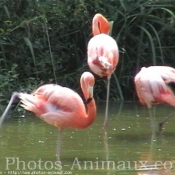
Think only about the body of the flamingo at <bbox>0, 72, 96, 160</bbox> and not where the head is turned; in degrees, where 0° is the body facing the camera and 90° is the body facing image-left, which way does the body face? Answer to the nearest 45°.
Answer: approximately 270°

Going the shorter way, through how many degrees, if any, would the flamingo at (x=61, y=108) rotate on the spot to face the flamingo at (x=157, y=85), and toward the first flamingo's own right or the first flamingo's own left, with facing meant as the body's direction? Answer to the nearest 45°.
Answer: approximately 45° to the first flamingo's own left
